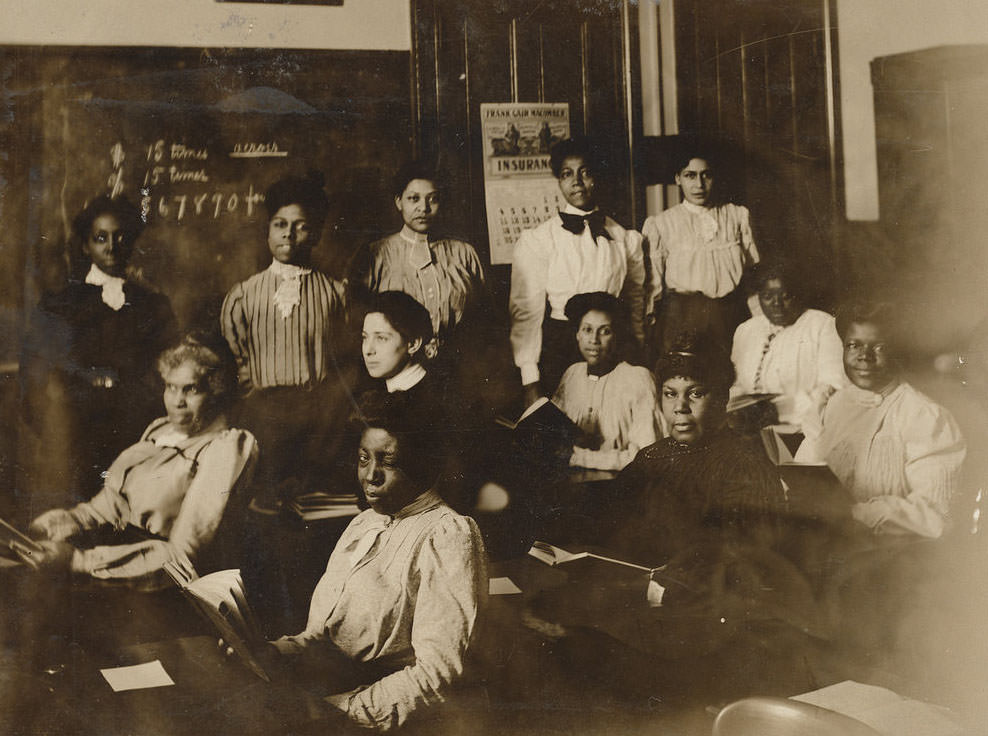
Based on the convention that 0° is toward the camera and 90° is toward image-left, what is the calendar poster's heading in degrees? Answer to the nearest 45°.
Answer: approximately 0°

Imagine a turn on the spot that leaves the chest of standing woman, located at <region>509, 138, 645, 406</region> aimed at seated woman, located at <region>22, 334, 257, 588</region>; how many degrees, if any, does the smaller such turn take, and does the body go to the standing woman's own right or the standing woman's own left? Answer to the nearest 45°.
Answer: approximately 90° to the standing woman's own right

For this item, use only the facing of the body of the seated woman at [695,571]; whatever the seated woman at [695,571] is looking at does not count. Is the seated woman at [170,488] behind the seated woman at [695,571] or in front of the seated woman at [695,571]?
in front
